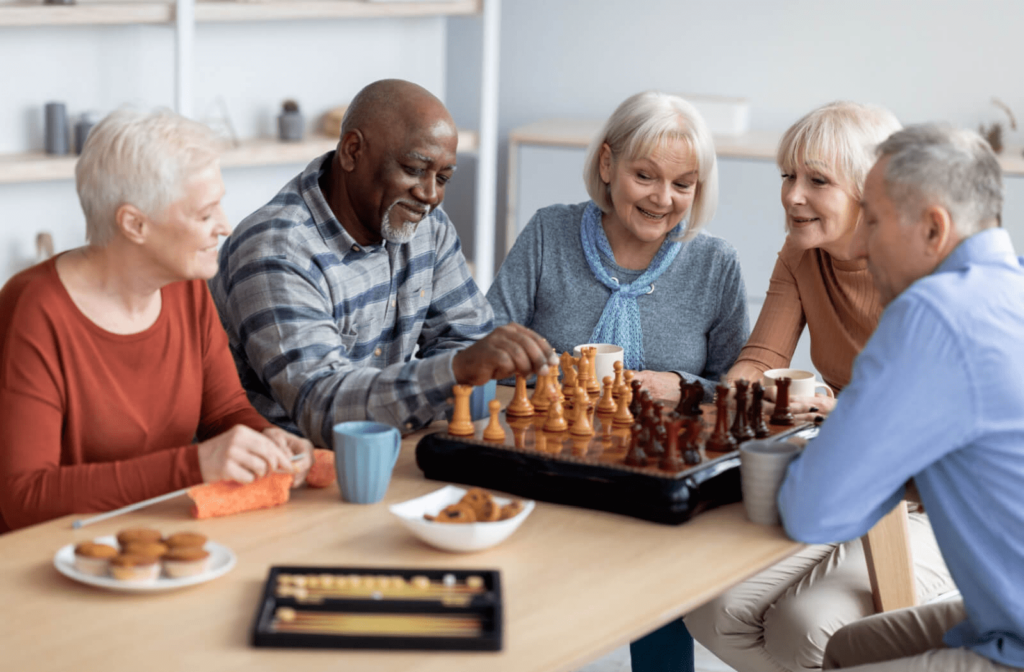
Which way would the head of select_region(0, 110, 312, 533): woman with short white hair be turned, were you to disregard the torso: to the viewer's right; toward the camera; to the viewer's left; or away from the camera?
to the viewer's right

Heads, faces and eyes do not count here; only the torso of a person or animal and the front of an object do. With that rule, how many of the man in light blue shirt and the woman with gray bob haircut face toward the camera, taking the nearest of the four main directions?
1

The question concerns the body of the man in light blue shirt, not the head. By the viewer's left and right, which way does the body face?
facing to the left of the viewer

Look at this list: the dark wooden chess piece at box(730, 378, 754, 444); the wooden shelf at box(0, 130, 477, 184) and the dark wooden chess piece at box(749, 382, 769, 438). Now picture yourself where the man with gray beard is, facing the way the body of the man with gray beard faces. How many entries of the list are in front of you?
2

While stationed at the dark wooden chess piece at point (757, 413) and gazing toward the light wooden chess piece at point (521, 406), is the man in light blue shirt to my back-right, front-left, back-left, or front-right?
back-left

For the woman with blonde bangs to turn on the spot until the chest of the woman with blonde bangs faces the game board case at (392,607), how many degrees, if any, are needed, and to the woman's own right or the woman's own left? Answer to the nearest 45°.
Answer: approximately 45° to the woman's own left

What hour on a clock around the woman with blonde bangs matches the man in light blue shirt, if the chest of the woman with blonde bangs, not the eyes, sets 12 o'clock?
The man in light blue shirt is roughly at 10 o'clock from the woman with blonde bangs.
